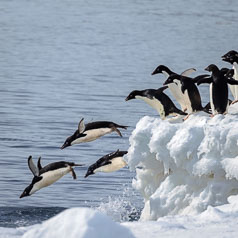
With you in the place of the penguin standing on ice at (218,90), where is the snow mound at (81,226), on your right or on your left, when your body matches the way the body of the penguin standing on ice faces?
on your left

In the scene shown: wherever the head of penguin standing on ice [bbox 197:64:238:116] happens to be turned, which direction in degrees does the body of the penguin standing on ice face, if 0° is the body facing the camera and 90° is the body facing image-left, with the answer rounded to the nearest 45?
approximately 135°

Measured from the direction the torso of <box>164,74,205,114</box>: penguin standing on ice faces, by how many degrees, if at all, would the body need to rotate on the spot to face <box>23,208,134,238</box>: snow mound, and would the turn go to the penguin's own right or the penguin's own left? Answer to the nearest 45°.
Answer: approximately 90° to the penguin's own left

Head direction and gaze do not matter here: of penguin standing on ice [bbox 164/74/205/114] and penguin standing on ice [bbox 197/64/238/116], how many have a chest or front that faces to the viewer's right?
0

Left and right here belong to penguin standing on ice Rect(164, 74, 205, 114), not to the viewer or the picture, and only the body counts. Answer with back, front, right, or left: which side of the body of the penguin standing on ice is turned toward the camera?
left

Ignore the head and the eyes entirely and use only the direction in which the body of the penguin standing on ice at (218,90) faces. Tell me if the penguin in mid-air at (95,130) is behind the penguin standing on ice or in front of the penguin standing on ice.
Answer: in front

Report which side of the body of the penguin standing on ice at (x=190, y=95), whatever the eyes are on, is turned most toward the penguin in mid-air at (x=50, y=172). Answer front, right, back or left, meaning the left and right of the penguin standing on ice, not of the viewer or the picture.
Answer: front

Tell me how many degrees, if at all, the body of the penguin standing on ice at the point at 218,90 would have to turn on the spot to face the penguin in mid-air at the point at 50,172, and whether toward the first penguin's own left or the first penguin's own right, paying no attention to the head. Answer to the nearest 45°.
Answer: approximately 45° to the first penguin's own left

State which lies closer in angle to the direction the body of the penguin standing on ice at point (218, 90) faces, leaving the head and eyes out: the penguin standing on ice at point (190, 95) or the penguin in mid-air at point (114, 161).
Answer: the penguin standing on ice
